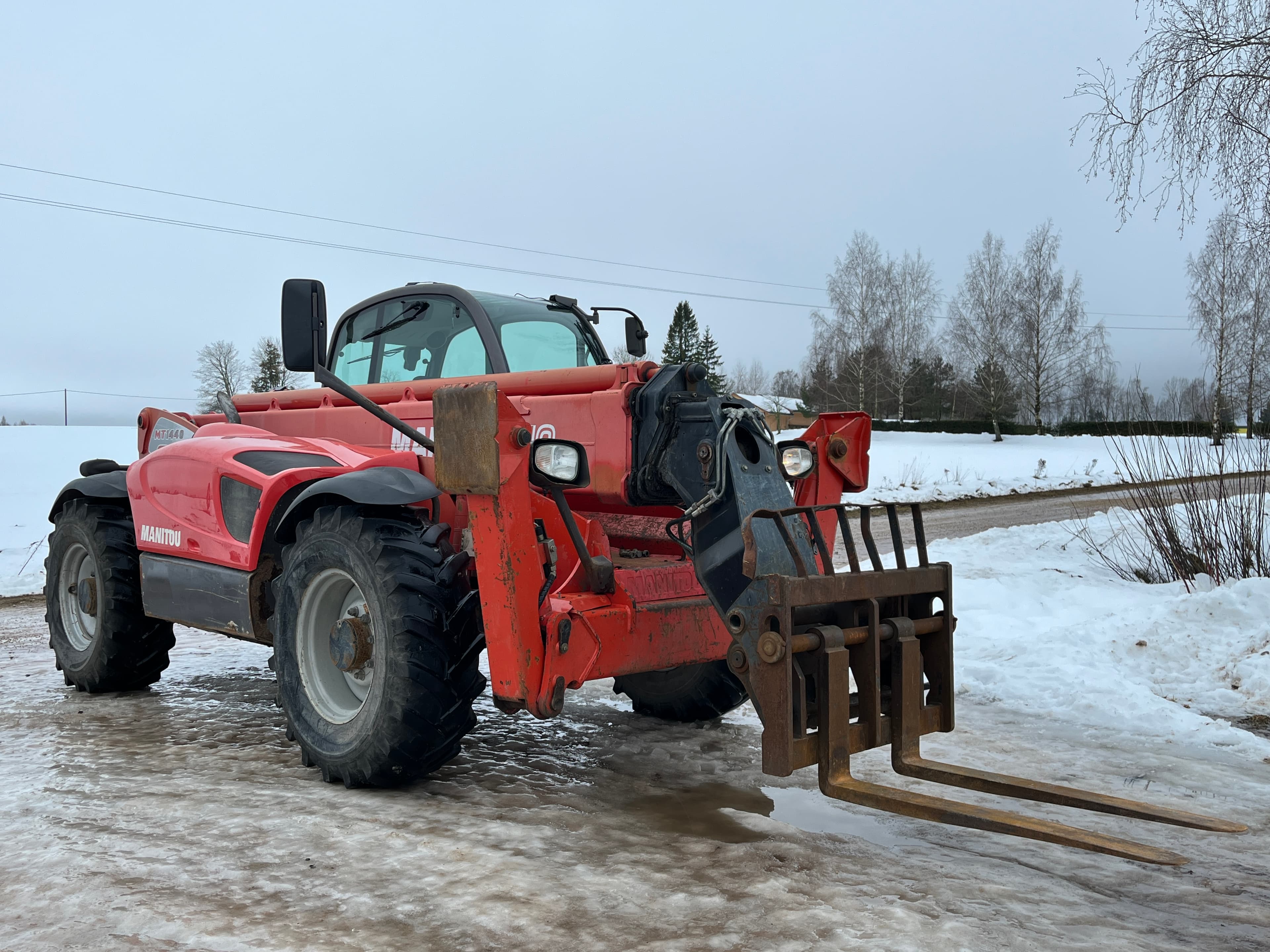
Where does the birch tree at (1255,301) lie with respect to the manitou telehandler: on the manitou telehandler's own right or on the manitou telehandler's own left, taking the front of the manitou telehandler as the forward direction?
on the manitou telehandler's own left

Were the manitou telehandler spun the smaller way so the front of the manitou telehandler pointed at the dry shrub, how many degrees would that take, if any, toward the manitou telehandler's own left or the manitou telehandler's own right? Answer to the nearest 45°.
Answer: approximately 90° to the manitou telehandler's own left

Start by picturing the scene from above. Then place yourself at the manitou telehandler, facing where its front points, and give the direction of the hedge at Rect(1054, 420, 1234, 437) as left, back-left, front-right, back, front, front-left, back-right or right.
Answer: left

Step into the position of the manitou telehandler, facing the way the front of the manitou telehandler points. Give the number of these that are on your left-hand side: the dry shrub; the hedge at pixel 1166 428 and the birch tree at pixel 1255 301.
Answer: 3

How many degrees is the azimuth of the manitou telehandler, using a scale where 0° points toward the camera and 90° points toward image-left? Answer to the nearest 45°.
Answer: approximately 315°
